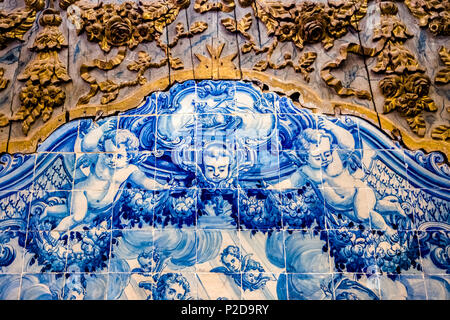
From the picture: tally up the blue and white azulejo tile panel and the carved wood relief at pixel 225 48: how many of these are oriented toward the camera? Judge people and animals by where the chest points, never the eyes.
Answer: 2

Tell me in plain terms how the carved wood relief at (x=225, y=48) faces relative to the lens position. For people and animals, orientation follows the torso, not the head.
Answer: facing the viewer

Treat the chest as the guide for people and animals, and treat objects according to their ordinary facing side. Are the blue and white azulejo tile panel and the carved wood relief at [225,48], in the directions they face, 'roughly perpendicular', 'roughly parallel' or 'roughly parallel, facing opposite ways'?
roughly parallel
